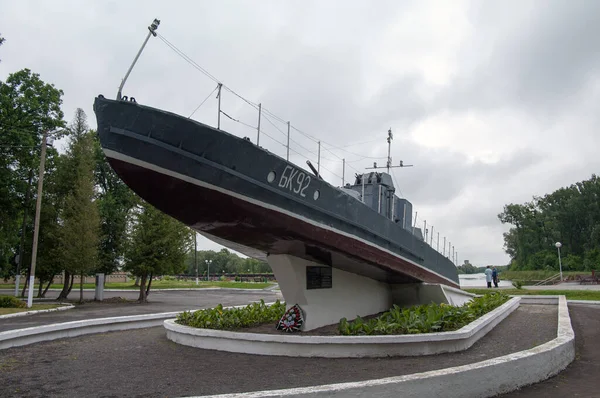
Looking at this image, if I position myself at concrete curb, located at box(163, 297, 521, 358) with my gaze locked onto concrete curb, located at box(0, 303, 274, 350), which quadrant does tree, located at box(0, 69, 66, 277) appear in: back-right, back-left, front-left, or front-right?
front-right

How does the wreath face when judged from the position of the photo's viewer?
facing the viewer and to the left of the viewer

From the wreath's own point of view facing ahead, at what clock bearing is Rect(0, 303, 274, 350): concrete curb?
The concrete curb is roughly at 2 o'clock from the wreath.

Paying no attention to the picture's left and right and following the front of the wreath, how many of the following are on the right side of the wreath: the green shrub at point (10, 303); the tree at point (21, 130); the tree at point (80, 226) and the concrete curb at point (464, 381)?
3

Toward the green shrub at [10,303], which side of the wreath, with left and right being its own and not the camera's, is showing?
right

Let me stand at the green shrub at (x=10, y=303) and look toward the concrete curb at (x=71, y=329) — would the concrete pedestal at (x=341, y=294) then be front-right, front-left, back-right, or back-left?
front-left

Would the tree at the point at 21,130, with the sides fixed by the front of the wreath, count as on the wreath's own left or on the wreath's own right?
on the wreath's own right

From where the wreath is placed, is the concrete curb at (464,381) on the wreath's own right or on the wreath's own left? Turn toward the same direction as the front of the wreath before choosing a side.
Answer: on the wreath's own left

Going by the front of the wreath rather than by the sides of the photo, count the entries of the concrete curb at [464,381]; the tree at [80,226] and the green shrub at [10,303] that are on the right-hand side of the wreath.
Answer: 2

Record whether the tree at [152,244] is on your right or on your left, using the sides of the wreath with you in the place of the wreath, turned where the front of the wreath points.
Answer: on your right

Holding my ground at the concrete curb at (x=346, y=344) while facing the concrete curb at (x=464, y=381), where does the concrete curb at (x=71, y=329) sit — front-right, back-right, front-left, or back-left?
back-right

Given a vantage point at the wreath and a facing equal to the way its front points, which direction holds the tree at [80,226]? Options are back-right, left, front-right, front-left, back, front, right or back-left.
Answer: right

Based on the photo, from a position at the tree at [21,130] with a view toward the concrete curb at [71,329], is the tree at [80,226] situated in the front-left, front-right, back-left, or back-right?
front-left
